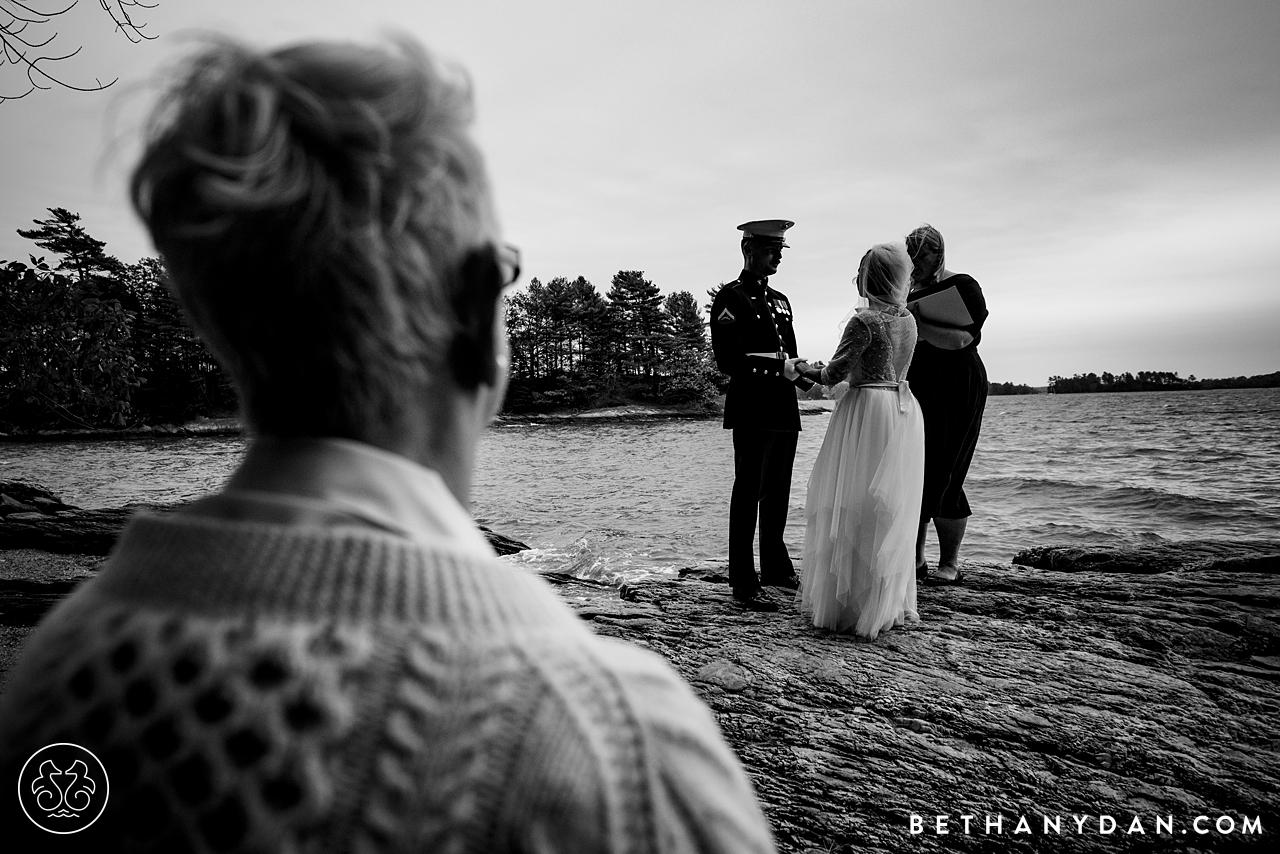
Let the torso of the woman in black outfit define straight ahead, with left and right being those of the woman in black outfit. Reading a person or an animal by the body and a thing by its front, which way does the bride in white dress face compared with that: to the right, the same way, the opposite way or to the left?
to the right

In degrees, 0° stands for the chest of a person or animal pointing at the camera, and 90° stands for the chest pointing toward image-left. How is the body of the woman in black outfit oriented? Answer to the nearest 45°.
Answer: approximately 45°

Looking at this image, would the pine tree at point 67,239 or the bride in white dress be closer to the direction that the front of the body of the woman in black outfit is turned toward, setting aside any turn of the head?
the bride in white dress

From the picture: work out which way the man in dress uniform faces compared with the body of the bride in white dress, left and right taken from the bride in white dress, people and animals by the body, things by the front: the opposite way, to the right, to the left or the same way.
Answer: the opposite way

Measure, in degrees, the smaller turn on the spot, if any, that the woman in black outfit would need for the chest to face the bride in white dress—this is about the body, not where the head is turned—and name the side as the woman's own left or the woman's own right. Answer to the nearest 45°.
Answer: approximately 45° to the woman's own left

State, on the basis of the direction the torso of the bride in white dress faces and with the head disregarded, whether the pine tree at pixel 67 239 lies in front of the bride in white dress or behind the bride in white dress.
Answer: in front

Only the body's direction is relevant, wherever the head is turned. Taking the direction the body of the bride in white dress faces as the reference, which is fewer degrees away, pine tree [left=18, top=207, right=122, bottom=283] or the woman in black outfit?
the pine tree

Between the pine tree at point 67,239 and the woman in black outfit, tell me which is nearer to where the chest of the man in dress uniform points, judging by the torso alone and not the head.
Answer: the woman in black outfit

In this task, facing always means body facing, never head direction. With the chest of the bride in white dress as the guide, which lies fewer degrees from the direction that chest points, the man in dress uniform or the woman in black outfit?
the man in dress uniform

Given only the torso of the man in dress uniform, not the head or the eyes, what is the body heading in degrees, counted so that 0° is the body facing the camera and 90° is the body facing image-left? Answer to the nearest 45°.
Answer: approximately 315°

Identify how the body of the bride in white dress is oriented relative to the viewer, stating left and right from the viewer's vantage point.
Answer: facing away from the viewer and to the left of the viewer

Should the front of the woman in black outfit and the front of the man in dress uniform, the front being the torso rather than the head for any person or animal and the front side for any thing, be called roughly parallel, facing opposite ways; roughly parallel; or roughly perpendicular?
roughly perpendicular

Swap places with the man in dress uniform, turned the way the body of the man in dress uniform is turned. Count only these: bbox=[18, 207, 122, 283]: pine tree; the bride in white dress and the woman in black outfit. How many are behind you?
1

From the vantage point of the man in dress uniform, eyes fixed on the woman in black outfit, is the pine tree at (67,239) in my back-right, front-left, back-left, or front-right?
back-left

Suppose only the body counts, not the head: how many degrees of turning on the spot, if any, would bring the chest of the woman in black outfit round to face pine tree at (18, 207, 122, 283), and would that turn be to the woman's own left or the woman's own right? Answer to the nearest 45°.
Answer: approximately 90° to the woman's own right

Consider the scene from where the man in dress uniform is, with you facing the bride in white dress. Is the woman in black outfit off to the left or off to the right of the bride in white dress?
left
